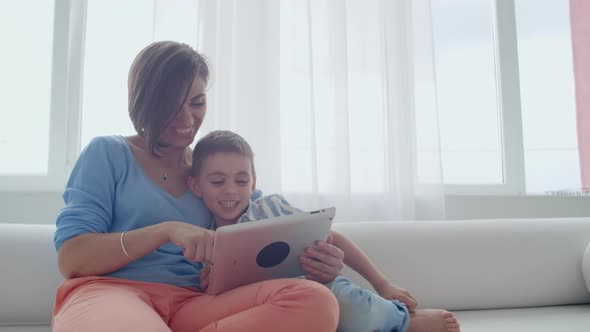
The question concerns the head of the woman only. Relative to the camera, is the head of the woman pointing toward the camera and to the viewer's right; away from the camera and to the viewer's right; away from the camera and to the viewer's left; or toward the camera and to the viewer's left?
toward the camera and to the viewer's right

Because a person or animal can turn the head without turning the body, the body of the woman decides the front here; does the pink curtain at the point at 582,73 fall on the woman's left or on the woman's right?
on the woman's left

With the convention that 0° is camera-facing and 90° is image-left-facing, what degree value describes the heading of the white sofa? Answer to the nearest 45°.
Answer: approximately 0°

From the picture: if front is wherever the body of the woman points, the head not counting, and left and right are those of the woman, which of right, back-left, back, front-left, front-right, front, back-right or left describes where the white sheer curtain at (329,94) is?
left

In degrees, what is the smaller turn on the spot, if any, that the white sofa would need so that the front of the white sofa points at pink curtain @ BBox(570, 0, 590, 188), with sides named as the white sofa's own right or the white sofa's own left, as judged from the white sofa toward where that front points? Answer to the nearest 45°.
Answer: approximately 135° to the white sofa's own left
